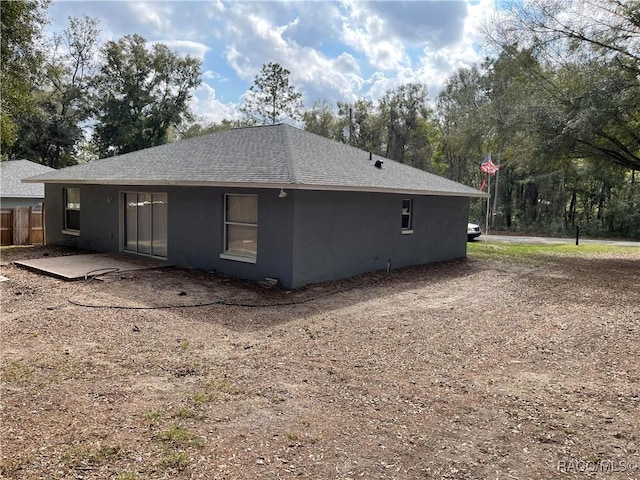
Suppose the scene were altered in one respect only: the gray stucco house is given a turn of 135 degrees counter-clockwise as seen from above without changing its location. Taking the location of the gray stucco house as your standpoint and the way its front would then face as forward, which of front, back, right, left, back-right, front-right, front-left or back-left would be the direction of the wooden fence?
front-right

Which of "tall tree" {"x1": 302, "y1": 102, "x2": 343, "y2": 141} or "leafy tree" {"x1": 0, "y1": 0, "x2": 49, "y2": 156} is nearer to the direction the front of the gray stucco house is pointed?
the tall tree

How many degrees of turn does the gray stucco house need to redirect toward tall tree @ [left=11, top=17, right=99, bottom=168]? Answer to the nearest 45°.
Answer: approximately 90° to its left

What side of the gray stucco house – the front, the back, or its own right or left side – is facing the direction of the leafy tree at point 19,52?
left

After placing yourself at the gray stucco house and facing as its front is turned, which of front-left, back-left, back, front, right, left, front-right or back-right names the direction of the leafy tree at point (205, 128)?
front-left

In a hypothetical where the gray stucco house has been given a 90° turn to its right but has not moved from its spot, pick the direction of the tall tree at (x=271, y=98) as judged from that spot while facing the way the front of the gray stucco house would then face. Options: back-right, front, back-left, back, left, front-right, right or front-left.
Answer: back-left

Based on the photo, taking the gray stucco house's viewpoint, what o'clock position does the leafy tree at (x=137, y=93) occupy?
The leafy tree is roughly at 10 o'clock from the gray stucco house.

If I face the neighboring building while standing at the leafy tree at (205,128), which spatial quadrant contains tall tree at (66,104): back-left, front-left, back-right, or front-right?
front-right

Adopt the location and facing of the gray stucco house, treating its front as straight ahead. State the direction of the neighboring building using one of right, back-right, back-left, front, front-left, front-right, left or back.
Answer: left

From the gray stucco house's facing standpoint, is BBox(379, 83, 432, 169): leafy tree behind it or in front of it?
in front

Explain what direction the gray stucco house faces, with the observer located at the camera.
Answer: facing away from the viewer and to the right of the viewer

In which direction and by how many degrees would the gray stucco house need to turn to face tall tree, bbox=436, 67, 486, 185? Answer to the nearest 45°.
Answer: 0° — it already faces it

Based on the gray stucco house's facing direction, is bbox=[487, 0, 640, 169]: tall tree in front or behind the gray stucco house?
in front

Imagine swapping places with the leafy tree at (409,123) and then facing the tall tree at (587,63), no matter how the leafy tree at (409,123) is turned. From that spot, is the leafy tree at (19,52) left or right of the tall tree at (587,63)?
right
